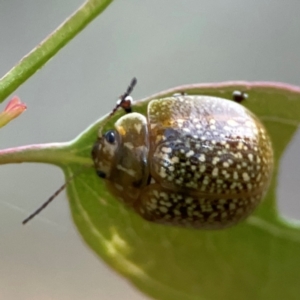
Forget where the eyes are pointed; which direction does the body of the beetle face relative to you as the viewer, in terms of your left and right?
facing to the left of the viewer
